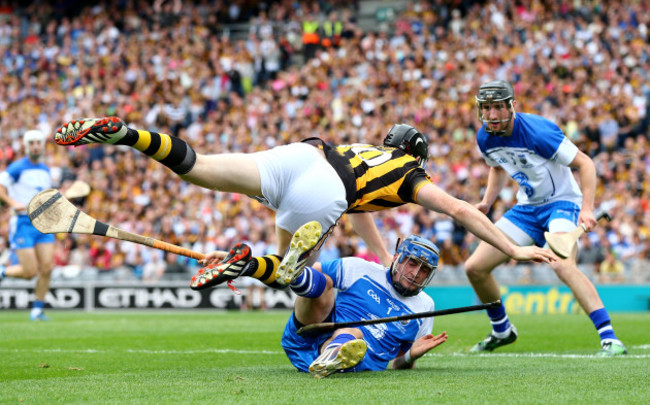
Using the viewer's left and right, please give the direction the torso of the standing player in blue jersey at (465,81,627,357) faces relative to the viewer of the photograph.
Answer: facing the viewer and to the left of the viewer

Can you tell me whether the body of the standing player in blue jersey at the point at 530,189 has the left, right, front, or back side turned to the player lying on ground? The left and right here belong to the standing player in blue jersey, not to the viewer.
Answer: front

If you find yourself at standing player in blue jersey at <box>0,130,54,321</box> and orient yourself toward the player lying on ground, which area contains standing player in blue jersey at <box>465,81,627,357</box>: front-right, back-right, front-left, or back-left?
front-left

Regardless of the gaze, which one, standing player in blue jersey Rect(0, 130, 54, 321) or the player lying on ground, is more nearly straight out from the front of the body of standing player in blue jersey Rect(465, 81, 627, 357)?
the player lying on ground

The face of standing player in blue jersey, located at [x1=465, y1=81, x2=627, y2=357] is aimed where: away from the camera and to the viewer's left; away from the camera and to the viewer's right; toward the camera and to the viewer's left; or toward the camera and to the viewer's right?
toward the camera and to the viewer's left

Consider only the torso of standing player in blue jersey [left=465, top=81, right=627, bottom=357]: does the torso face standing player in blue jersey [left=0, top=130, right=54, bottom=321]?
no

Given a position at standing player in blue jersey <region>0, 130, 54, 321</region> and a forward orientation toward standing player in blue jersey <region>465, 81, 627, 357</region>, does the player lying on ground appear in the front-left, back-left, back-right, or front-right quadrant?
front-right
